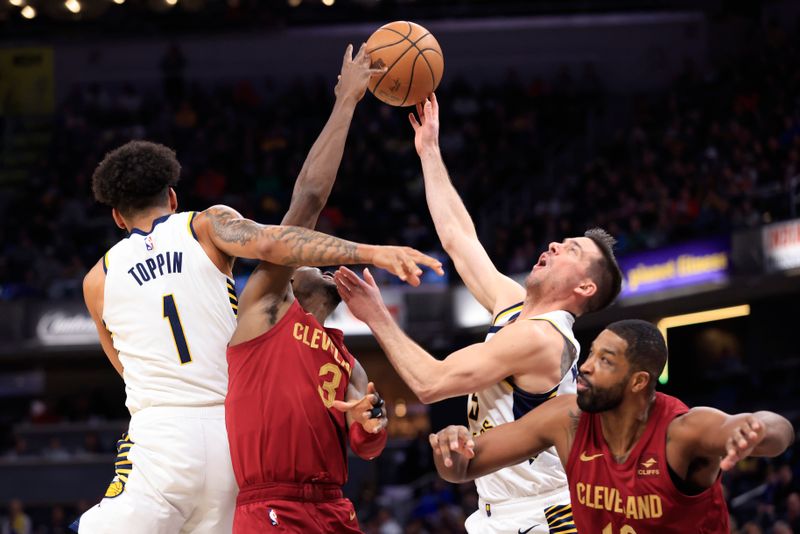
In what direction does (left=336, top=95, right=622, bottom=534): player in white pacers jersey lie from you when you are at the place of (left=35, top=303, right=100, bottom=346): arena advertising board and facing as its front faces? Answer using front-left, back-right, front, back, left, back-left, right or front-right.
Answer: front

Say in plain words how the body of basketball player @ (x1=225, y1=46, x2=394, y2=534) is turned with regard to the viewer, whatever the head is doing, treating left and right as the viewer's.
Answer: facing the viewer and to the right of the viewer

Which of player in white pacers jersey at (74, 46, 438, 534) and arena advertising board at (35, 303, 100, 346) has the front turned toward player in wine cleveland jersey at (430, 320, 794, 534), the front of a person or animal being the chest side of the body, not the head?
the arena advertising board

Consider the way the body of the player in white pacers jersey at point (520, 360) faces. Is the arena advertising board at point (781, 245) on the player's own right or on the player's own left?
on the player's own right

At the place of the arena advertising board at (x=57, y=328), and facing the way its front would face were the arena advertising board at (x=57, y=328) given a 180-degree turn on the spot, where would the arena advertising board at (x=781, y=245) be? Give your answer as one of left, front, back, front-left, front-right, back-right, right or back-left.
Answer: back-right

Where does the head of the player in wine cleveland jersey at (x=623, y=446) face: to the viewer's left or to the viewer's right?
to the viewer's left

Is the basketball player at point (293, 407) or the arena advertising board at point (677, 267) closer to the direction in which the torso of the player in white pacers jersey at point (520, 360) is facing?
the basketball player

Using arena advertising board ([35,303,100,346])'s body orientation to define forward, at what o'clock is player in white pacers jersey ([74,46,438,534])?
The player in white pacers jersey is roughly at 12 o'clock from the arena advertising board.

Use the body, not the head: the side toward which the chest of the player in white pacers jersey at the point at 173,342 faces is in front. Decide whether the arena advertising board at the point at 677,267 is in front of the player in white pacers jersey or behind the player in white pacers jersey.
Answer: in front

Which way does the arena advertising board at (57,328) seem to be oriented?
toward the camera

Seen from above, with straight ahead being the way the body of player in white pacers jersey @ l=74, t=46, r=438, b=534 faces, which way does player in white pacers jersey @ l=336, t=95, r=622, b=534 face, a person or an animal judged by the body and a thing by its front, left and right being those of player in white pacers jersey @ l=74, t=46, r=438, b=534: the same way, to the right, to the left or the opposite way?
to the left

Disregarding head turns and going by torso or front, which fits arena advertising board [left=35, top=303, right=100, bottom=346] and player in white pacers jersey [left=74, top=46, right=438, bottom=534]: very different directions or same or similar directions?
very different directions

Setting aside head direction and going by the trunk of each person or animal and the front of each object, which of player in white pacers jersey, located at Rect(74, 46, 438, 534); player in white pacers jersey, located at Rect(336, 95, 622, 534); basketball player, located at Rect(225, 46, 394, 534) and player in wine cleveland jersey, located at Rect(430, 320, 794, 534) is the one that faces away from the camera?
player in white pacers jersey, located at Rect(74, 46, 438, 534)

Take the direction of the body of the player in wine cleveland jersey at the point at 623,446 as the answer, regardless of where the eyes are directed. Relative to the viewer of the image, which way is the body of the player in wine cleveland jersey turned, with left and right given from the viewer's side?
facing the viewer and to the left of the viewer

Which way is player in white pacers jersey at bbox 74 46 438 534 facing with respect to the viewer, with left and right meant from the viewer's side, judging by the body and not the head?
facing away from the viewer

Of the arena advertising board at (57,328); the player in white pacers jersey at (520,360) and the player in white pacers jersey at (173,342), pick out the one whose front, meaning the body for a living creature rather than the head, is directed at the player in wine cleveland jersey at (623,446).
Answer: the arena advertising board
